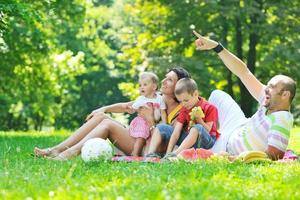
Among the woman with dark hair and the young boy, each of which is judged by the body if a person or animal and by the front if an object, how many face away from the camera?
0

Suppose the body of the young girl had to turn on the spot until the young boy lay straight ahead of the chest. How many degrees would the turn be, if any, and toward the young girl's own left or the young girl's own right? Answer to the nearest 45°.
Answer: approximately 90° to the young girl's own left

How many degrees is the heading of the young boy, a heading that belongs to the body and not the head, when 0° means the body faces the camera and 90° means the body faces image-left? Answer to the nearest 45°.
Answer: approximately 45°

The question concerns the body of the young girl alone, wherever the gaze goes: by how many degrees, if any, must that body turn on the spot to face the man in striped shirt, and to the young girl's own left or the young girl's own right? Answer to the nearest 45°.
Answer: approximately 90° to the young girl's own left

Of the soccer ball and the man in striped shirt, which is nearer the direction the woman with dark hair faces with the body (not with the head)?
the soccer ball

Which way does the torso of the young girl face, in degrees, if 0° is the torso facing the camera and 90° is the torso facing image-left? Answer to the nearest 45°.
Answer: approximately 45°

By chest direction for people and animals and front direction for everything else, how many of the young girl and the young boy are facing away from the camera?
0
